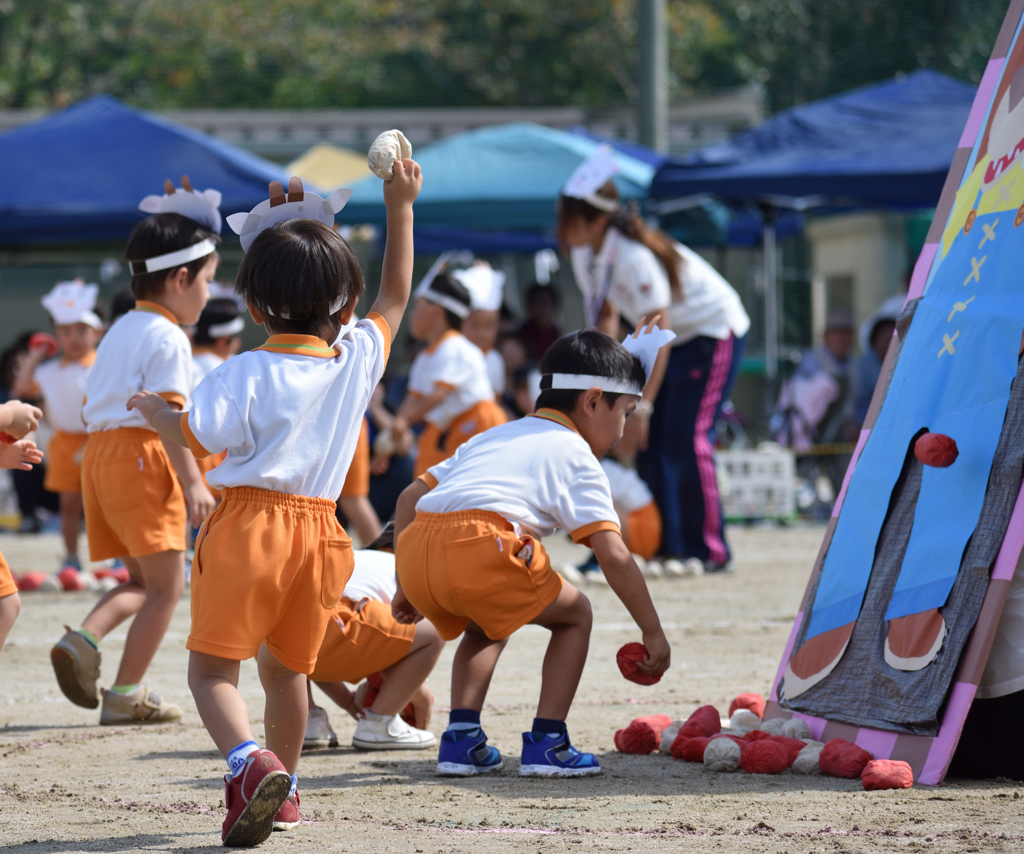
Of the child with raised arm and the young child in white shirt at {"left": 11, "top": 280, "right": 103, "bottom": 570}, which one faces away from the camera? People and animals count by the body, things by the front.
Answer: the child with raised arm

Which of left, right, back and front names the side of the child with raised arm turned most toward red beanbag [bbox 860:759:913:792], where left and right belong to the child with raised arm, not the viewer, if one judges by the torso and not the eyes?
right

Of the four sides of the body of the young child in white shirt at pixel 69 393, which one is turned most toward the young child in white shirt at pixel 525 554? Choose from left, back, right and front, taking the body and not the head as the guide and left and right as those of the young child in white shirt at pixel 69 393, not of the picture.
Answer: front

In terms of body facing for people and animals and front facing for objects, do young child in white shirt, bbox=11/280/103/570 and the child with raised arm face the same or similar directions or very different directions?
very different directions

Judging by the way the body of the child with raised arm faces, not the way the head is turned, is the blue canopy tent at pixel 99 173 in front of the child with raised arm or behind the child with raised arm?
in front

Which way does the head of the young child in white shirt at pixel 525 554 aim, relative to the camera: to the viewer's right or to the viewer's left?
to the viewer's right

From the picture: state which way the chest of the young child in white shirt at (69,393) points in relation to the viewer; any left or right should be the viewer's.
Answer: facing the viewer

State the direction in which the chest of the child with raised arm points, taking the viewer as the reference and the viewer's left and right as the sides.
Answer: facing away from the viewer

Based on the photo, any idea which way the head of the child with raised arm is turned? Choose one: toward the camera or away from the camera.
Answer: away from the camera

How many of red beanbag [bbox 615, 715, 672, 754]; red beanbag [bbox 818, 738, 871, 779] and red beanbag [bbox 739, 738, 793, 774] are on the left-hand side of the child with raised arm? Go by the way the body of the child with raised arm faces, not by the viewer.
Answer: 0

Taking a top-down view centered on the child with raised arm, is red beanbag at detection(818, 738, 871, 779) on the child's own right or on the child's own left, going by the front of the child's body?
on the child's own right

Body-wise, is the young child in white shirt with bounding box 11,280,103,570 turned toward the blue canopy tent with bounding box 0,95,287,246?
no

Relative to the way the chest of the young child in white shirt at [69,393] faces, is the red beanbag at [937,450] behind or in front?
in front

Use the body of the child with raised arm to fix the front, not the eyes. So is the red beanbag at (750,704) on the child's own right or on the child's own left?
on the child's own right

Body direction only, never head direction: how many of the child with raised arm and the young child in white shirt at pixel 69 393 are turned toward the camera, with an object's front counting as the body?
1
